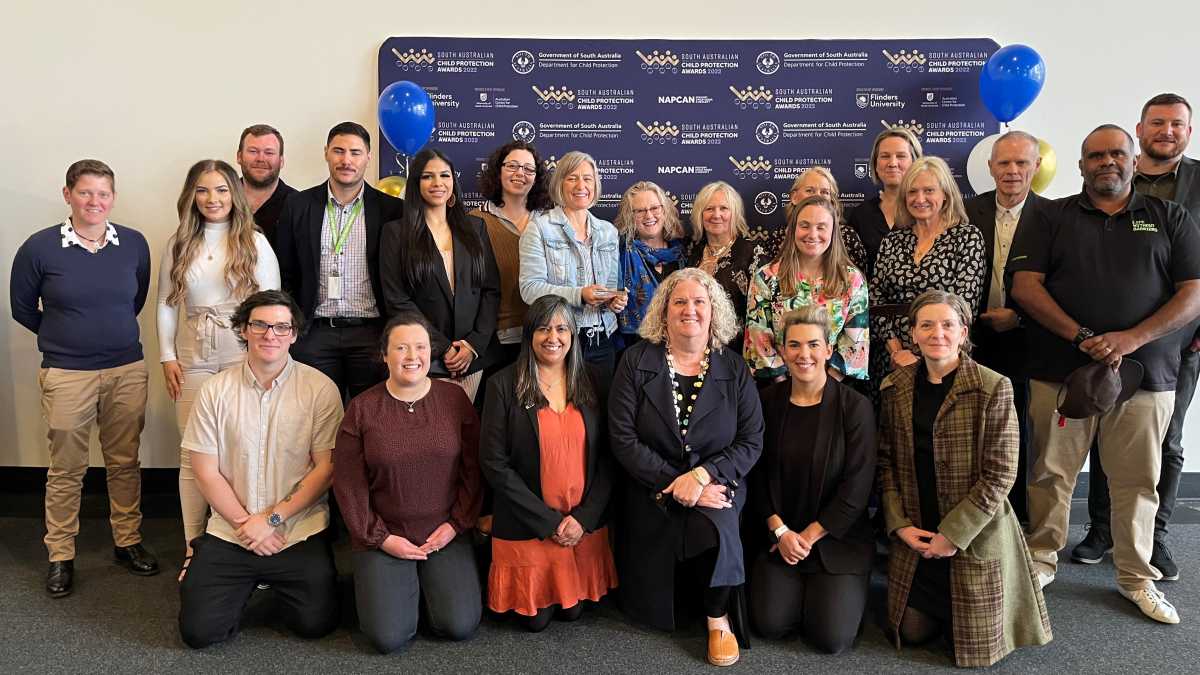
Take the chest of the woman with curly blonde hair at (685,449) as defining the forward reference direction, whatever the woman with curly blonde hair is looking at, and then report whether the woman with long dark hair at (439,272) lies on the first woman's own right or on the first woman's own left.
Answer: on the first woman's own right

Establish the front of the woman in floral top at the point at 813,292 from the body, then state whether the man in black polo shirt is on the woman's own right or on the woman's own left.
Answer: on the woman's own left

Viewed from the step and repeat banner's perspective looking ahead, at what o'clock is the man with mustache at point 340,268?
The man with mustache is roughly at 2 o'clock from the step and repeat banner.

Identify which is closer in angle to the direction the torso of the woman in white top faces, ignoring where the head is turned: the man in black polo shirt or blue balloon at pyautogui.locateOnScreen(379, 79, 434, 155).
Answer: the man in black polo shirt

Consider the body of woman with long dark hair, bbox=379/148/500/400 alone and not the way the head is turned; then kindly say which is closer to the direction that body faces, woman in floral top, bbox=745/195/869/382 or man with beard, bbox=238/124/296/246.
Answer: the woman in floral top

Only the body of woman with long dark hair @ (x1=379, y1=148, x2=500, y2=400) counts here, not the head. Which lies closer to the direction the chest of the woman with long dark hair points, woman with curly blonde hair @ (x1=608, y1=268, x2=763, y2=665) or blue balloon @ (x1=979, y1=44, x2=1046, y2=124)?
the woman with curly blonde hair

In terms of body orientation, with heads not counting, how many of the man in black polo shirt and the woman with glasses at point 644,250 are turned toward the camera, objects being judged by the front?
2
